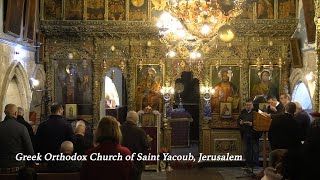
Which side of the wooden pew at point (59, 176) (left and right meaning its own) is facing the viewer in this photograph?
back

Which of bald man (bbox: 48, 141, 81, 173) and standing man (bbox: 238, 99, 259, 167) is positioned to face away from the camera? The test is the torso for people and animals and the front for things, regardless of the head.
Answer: the bald man

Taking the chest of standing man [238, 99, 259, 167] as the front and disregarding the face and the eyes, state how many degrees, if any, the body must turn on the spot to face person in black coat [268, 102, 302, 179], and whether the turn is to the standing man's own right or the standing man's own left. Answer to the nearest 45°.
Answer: approximately 45° to the standing man's own left

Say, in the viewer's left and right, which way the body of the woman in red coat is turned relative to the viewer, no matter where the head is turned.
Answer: facing away from the viewer

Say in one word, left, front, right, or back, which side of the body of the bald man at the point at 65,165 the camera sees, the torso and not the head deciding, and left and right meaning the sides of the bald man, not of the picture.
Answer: back

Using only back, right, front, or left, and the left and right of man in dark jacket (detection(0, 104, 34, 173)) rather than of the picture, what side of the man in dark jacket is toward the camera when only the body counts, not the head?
back

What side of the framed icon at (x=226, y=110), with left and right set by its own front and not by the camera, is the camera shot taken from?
front

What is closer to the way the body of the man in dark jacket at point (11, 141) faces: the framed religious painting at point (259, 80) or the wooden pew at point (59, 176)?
the framed religious painting

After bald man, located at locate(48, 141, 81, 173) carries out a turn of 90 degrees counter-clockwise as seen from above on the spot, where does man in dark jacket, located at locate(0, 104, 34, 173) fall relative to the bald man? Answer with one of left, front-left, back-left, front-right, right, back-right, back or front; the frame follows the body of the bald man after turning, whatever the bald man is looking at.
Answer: front-right

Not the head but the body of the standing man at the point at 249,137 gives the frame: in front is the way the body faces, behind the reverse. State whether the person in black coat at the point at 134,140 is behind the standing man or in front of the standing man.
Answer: in front

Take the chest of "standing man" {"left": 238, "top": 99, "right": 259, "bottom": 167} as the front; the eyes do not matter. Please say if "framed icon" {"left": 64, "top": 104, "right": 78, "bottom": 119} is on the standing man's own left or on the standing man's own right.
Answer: on the standing man's own right

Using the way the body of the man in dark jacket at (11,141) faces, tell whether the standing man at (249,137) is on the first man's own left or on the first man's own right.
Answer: on the first man's own right

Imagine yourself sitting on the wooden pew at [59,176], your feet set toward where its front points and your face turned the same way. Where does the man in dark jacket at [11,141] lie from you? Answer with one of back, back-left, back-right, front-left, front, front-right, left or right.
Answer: front-left

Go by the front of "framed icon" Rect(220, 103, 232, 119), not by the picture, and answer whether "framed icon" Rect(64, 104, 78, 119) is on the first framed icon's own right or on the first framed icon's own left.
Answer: on the first framed icon's own right

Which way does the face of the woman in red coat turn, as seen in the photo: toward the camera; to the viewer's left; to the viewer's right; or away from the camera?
away from the camera
